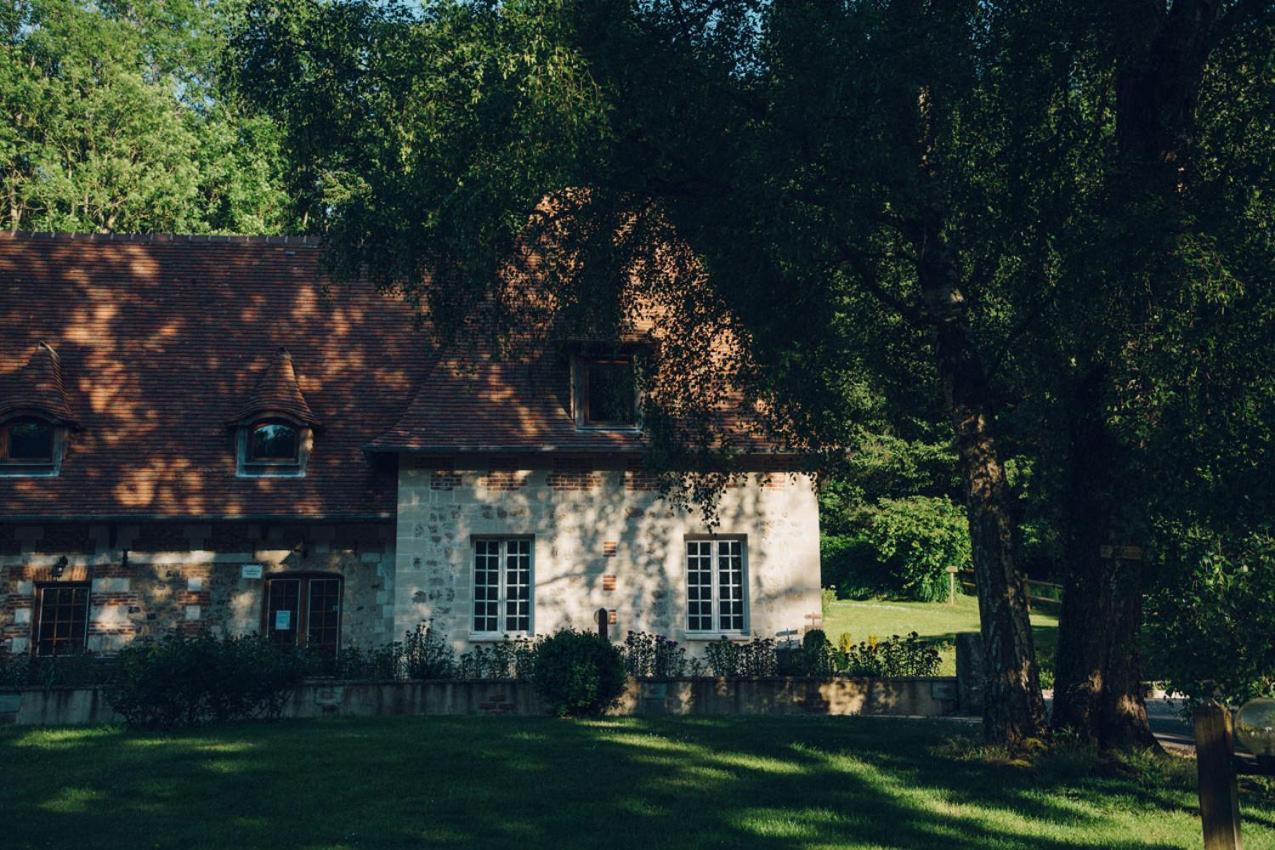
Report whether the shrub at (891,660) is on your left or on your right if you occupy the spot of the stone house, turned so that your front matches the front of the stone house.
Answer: on your left

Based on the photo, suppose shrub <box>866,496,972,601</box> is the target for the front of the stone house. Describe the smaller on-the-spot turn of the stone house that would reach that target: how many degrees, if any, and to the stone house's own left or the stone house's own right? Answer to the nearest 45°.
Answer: approximately 135° to the stone house's own left

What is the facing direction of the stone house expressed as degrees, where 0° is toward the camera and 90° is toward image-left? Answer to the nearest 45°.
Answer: approximately 0°

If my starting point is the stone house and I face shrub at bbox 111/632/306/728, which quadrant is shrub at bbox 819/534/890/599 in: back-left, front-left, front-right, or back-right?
back-left

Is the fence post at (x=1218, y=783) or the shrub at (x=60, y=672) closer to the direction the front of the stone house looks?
the fence post

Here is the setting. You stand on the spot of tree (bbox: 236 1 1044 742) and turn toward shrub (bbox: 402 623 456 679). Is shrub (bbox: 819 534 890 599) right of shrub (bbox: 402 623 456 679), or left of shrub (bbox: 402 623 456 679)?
right
